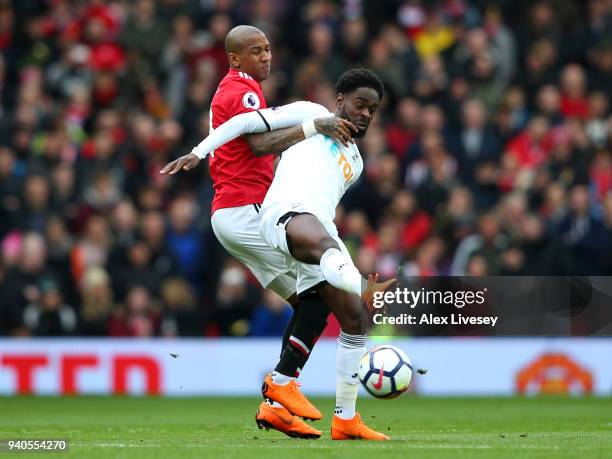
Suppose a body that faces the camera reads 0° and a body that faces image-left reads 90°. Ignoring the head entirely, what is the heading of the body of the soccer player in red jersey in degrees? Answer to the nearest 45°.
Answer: approximately 270°

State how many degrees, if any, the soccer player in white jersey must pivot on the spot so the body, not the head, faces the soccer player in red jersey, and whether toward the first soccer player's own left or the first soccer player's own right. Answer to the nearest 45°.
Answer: approximately 180°

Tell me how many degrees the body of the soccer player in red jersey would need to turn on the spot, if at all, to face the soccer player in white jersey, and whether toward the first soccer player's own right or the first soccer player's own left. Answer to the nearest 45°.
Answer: approximately 45° to the first soccer player's own right

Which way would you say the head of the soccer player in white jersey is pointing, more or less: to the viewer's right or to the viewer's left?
to the viewer's right
